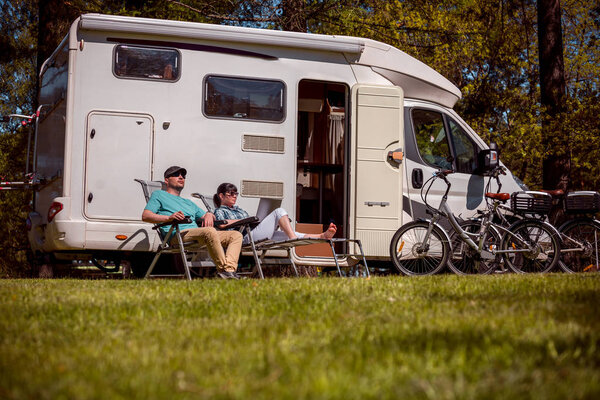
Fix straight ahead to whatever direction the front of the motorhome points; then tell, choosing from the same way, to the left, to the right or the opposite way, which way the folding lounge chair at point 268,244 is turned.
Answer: the same way

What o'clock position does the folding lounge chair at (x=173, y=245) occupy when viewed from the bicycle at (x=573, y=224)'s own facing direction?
The folding lounge chair is roughly at 11 o'clock from the bicycle.

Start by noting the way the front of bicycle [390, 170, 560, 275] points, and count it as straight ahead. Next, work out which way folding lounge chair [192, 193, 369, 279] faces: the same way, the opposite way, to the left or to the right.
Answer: the opposite way

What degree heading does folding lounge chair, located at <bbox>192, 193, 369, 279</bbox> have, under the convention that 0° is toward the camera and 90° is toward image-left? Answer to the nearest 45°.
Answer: approximately 270°

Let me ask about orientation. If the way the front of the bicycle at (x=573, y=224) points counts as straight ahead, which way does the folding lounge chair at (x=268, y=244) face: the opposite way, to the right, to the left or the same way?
the opposite way

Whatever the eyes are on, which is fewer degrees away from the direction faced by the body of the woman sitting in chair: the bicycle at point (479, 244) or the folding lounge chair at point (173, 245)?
the bicycle

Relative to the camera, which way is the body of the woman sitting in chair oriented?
to the viewer's right

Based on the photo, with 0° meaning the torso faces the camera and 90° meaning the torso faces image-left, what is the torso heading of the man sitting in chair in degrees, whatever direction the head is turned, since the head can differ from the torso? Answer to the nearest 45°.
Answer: approximately 315°

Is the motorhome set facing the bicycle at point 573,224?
yes

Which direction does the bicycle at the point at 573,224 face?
to the viewer's left

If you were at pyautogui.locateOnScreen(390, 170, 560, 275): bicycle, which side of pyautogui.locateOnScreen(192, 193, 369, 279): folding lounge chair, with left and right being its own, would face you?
front

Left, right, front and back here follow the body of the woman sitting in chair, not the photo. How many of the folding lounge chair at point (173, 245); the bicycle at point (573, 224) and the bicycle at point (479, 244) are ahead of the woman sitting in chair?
2

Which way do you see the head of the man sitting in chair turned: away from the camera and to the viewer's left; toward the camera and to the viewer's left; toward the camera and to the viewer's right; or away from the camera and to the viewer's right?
toward the camera and to the viewer's right

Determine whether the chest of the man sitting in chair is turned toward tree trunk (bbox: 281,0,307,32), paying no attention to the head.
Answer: no

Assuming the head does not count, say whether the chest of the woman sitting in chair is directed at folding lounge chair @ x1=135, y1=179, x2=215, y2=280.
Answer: no

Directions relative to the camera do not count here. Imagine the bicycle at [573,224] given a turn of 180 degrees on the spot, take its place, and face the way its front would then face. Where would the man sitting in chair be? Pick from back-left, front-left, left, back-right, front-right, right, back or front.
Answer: back-right
